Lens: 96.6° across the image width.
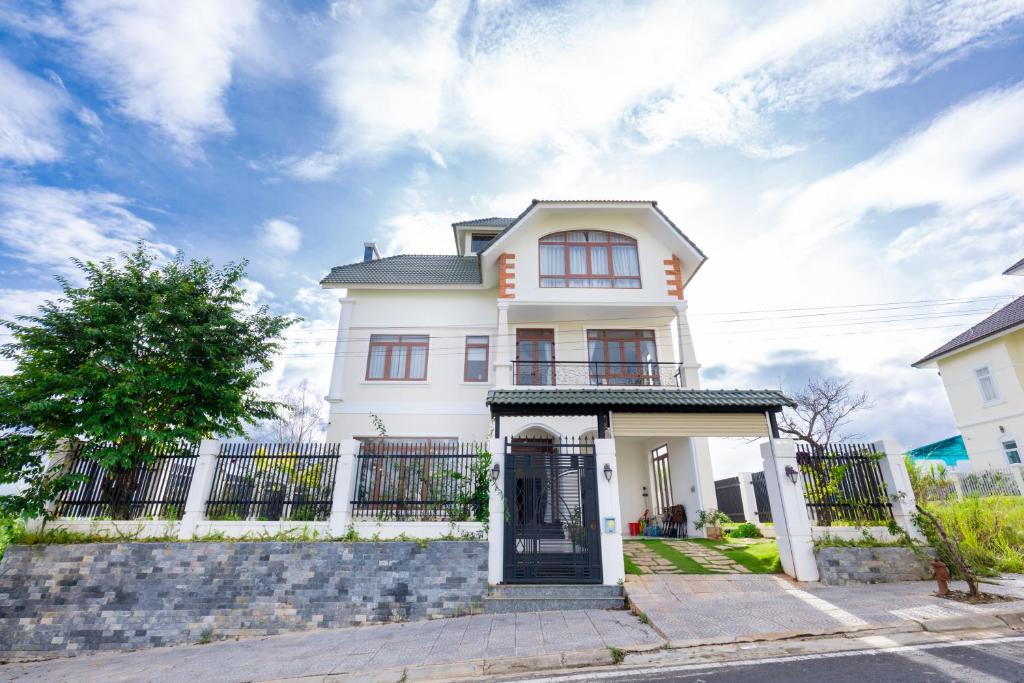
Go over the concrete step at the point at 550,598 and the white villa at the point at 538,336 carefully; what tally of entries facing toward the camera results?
2

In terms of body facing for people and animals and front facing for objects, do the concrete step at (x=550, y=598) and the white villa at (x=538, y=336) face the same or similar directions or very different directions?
same or similar directions

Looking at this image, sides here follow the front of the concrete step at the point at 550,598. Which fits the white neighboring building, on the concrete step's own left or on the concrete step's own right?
on the concrete step's own left

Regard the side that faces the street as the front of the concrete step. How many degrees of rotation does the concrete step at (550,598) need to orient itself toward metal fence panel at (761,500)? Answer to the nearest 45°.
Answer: approximately 135° to its left

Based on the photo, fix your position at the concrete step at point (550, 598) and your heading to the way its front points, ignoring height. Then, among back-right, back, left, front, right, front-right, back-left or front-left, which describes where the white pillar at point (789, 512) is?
left

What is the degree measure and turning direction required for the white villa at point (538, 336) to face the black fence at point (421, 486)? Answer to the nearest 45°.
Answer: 0° — it already faces it

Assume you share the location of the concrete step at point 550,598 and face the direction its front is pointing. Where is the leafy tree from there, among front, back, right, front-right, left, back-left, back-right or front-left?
right

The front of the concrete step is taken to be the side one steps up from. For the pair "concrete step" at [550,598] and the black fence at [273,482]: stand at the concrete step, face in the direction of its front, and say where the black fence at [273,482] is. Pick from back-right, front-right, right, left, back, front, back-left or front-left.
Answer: right

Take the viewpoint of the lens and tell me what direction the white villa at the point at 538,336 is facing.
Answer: facing the viewer

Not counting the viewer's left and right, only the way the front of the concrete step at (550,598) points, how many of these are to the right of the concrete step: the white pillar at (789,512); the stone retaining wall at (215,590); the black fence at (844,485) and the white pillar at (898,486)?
1

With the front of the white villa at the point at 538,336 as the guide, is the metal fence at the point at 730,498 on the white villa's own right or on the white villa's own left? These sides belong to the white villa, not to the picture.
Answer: on the white villa's own left

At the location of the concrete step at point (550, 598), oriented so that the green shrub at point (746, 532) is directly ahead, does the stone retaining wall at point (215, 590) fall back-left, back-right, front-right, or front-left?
back-left

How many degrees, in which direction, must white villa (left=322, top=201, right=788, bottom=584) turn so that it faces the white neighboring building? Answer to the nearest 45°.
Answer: approximately 90° to its left

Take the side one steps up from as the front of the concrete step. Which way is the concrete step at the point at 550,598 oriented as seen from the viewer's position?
toward the camera

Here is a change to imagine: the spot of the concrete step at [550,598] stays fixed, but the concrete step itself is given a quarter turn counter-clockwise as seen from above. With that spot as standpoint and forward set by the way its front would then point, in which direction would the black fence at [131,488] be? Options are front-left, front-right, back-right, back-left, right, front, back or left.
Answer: back
